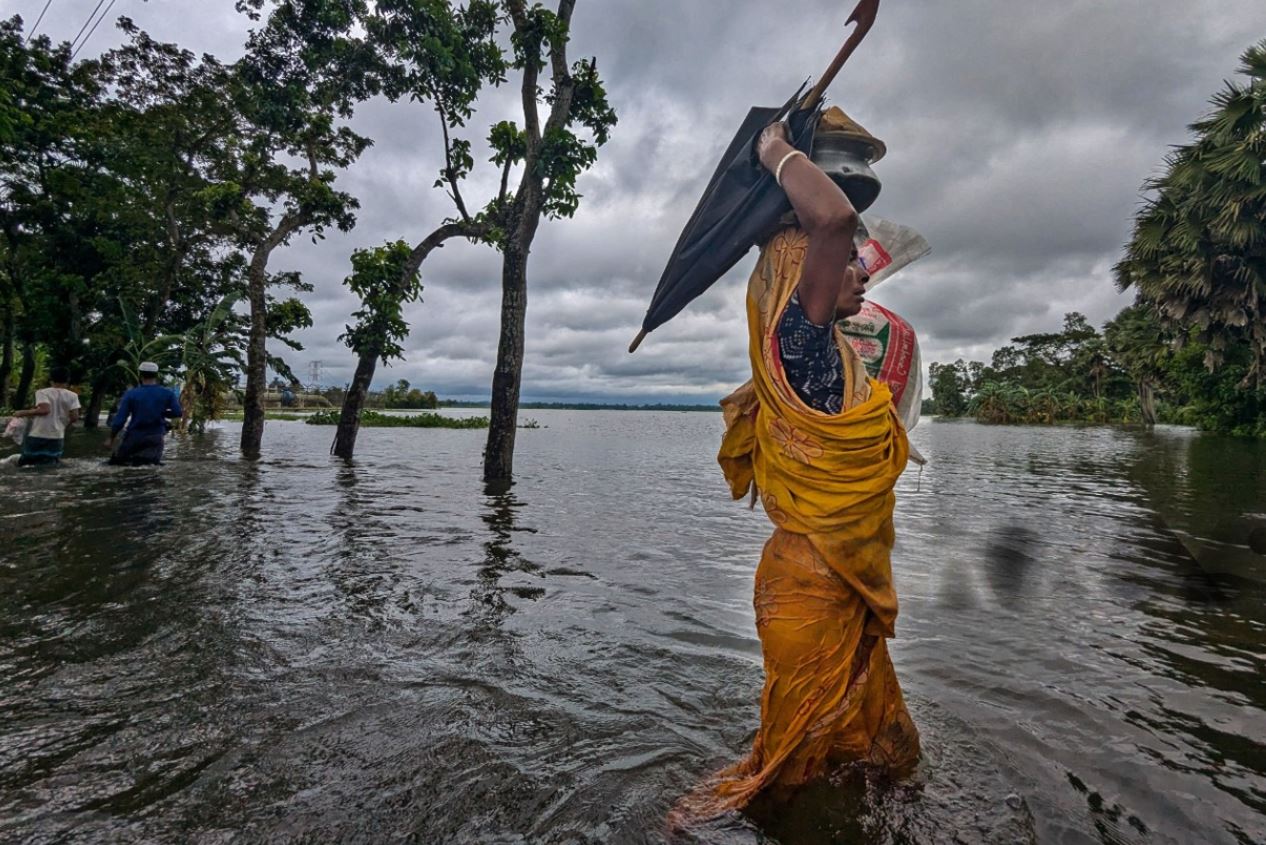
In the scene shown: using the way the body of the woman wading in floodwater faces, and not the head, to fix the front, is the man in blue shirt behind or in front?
behind

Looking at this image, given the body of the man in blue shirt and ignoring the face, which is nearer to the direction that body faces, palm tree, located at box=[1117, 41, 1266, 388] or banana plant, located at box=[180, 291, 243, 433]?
the banana plant

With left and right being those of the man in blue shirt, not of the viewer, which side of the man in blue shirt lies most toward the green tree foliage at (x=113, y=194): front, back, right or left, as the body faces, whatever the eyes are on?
front

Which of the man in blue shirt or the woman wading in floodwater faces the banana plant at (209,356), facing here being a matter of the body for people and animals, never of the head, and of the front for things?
the man in blue shirt

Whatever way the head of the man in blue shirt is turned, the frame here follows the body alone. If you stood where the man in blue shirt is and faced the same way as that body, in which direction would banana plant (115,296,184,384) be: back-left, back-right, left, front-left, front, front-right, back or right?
front

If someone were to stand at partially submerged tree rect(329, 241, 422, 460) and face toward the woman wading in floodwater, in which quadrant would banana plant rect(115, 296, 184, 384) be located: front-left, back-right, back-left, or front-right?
back-right

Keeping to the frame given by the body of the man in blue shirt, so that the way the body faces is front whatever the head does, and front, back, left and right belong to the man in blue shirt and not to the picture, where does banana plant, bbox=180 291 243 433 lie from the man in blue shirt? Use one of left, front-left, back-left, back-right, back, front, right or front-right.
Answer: front

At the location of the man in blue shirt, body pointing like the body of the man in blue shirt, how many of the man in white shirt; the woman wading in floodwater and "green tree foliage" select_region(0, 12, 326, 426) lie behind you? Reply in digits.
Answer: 1

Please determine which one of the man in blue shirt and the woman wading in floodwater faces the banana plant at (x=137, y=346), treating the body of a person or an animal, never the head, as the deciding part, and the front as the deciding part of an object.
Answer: the man in blue shirt

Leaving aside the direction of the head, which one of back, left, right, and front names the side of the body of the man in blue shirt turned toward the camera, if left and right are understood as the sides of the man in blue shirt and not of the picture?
back

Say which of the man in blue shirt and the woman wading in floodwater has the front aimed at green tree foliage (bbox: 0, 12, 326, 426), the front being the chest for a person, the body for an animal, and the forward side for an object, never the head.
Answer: the man in blue shirt

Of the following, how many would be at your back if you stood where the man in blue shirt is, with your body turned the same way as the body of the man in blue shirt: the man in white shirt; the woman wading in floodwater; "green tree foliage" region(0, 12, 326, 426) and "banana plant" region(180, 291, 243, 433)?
1

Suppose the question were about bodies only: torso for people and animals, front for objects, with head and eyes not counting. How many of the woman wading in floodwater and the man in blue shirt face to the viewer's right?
1

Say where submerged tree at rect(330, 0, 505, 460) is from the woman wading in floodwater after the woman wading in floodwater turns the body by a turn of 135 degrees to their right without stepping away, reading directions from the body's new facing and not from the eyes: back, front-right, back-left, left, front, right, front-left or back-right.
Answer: right

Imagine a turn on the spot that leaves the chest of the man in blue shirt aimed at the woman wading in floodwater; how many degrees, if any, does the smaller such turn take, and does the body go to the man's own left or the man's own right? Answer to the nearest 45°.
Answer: approximately 180°

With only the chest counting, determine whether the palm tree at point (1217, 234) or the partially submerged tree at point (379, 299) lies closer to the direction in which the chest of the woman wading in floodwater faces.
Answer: the palm tree

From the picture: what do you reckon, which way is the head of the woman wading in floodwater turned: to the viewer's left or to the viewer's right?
to the viewer's right

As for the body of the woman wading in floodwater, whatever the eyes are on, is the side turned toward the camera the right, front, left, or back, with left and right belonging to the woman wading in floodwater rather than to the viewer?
right

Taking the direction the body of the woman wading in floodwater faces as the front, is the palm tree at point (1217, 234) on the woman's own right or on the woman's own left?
on the woman's own left

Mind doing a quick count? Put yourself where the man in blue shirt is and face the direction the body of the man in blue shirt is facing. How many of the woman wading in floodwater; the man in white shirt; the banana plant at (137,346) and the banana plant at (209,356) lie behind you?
1

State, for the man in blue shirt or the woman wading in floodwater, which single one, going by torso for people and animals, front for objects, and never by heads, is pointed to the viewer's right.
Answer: the woman wading in floodwater
